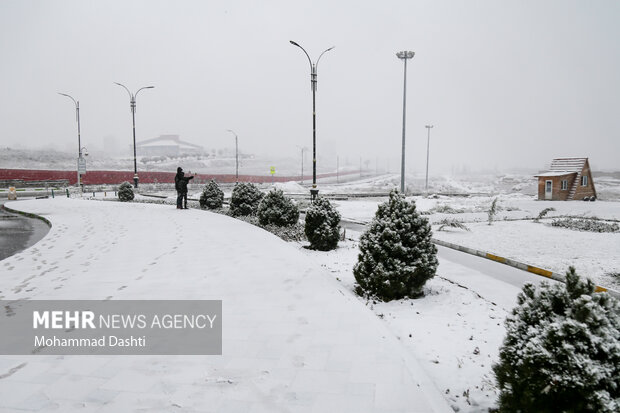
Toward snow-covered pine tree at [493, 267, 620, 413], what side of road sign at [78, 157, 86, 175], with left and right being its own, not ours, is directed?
front

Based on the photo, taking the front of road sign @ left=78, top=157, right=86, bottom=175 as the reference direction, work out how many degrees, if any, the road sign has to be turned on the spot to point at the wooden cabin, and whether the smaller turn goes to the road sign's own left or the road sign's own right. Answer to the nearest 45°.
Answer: approximately 45° to the road sign's own left

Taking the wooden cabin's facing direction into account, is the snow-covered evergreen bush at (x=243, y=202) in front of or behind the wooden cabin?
in front

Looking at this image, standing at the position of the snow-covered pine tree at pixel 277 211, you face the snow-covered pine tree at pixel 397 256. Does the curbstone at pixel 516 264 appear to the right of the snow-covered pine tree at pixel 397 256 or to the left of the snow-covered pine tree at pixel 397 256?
left

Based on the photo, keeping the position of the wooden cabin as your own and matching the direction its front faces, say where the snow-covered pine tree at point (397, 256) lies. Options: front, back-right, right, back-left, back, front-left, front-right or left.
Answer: front-left

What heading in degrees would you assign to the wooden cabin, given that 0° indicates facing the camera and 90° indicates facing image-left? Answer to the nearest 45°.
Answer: approximately 45°

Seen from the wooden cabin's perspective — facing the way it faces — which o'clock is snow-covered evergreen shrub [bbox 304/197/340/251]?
The snow-covered evergreen shrub is roughly at 11 o'clock from the wooden cabin.

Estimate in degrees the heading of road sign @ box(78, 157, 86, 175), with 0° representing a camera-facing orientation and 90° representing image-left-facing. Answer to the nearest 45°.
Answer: approximately 0°

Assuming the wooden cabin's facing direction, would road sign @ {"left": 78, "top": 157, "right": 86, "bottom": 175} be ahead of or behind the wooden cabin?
ahead

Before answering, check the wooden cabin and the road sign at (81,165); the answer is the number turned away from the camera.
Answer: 0

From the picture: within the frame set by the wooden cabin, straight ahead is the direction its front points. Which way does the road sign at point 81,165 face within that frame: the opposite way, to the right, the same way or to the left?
to the left
